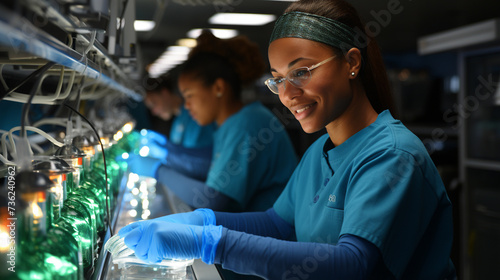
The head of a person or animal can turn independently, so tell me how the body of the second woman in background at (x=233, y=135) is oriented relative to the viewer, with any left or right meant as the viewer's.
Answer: facing to the left of the viewer

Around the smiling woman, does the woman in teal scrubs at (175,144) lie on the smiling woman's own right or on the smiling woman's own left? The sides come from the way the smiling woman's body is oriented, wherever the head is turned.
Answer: on the smiling woman's own right

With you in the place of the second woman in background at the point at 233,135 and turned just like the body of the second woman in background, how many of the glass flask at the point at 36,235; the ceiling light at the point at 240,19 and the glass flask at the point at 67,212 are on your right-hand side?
1

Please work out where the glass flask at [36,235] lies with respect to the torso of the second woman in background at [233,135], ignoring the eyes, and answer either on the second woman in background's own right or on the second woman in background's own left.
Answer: on the second woman in background's own left

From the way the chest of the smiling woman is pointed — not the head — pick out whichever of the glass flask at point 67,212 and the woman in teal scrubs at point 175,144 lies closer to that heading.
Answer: the glass flask

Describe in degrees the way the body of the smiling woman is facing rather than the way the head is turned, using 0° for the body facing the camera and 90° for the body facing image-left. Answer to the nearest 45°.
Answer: approximately 45°

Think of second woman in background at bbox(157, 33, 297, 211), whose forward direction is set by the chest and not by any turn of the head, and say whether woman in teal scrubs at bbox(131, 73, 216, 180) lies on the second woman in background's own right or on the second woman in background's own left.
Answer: on the second woman in background's own right

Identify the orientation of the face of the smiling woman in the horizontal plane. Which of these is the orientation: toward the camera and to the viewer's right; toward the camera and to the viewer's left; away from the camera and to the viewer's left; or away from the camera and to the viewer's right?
toward the camera and to the viewer's left

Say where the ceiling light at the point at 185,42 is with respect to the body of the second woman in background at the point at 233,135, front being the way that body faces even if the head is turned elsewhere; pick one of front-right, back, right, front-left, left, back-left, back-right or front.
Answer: right

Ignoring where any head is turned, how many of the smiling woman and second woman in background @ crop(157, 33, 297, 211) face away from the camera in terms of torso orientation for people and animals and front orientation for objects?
0
